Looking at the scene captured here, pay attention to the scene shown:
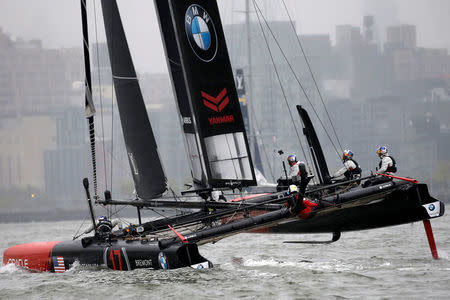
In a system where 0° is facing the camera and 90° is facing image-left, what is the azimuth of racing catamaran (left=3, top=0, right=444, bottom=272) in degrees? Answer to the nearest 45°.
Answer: approximately 135°
